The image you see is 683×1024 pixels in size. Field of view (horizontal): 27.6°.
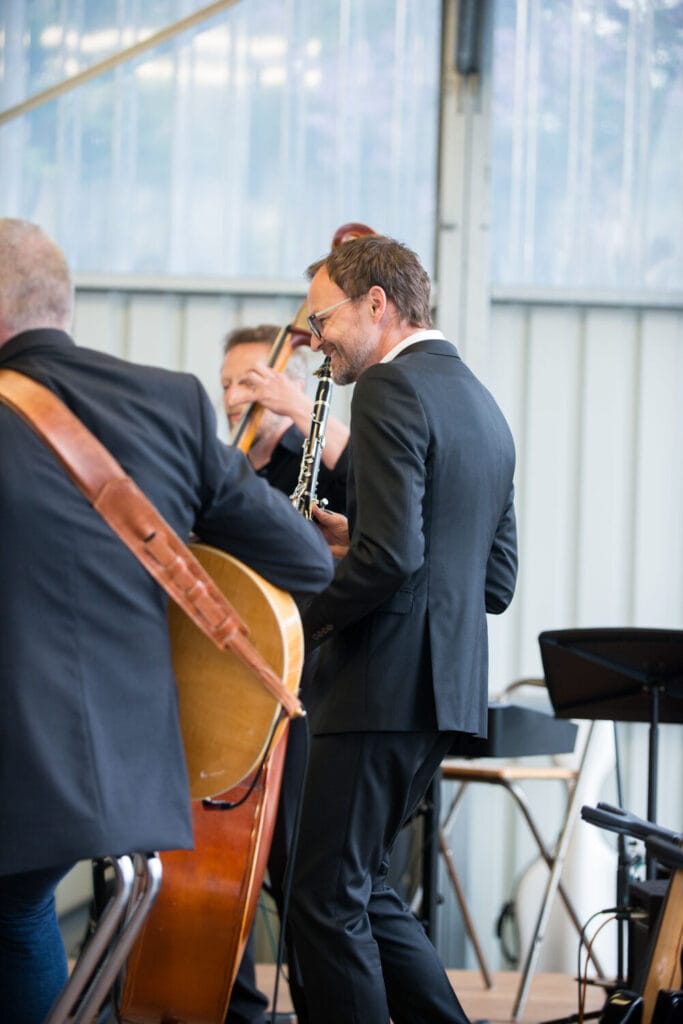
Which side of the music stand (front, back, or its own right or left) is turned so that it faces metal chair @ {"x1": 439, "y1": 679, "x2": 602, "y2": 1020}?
front

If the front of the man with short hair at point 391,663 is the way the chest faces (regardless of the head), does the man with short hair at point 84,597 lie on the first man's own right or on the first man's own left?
on the first man's own left

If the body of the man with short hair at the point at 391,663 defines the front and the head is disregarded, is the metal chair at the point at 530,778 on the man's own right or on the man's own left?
on the man's own right

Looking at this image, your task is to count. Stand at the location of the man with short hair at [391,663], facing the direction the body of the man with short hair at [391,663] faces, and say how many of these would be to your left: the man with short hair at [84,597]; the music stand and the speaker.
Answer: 1

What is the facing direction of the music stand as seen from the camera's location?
facing away from the viewer

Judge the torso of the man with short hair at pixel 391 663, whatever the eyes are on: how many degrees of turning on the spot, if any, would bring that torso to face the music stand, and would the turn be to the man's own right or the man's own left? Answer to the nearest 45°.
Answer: approximately 90° to the man's own right

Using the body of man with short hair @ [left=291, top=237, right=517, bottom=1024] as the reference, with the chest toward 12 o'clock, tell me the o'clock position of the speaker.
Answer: The speaker is roughly at 3 o'clock from the man with short hair.

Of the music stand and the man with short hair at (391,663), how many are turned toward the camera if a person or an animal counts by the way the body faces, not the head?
0

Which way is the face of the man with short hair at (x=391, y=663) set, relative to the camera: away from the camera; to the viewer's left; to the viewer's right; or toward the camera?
to the viewer's left

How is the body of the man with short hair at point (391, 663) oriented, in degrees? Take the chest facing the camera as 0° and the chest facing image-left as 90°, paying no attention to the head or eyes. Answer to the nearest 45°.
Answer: approximately 135°
